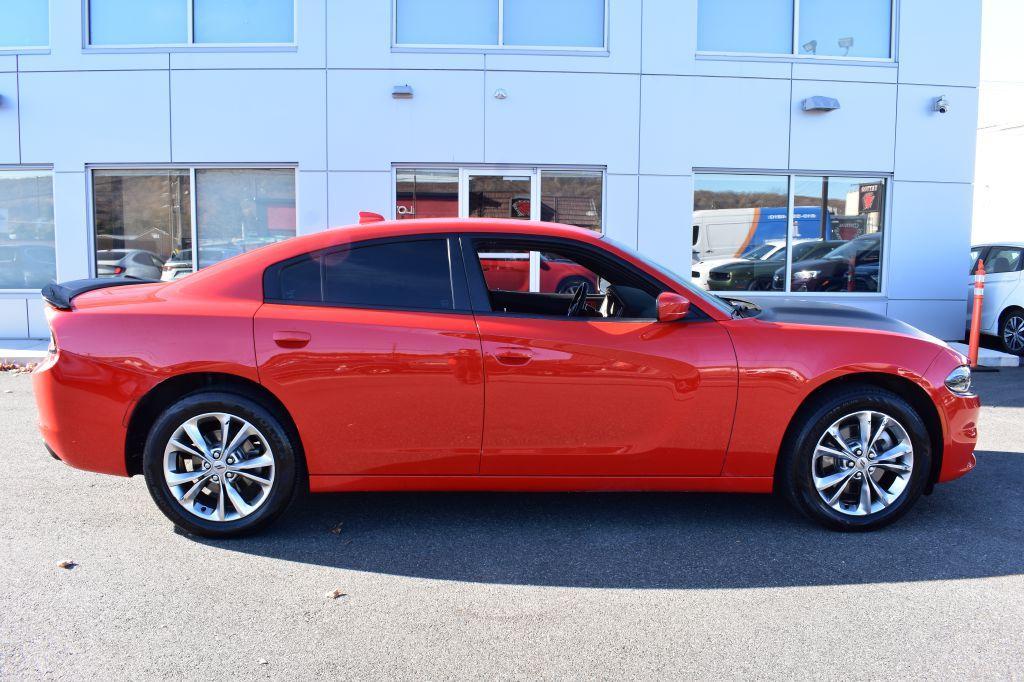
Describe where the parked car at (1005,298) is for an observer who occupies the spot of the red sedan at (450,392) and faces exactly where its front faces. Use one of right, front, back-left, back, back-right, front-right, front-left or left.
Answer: front-left

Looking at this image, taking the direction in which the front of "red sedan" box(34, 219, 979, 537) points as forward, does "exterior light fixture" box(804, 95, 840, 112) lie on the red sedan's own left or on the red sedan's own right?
on the red sedan's own left

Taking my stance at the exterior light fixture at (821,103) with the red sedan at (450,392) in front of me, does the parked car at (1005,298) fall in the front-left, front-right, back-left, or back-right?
back-left

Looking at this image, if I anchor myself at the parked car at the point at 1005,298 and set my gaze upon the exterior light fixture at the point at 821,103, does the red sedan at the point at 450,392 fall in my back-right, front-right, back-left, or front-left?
front-left

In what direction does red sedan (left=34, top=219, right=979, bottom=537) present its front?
to the viewer's right
